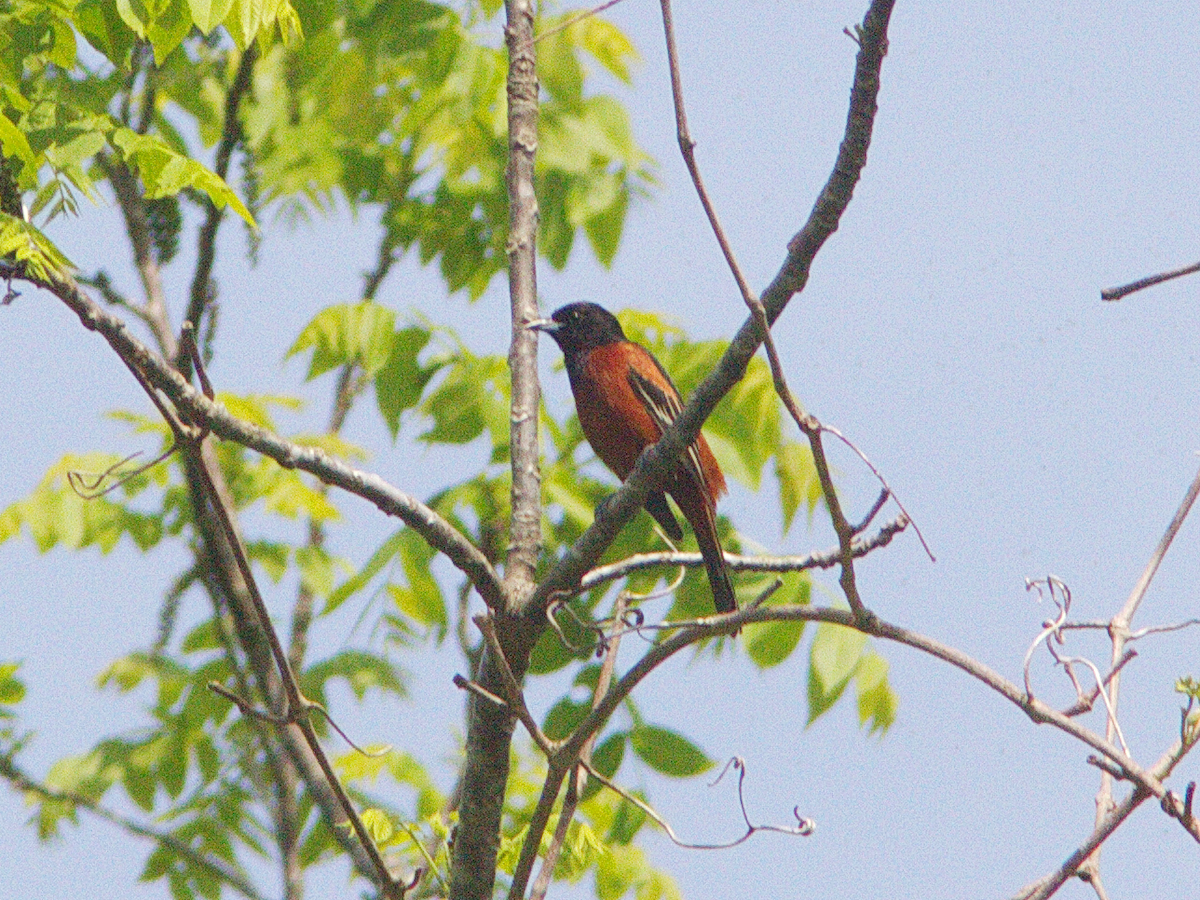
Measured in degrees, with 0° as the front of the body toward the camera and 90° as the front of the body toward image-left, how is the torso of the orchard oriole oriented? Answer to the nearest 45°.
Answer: approximately 90°
